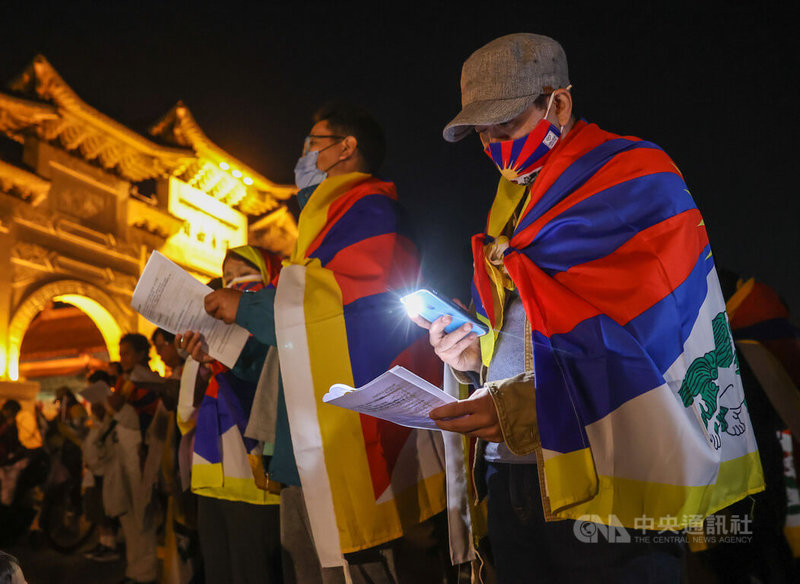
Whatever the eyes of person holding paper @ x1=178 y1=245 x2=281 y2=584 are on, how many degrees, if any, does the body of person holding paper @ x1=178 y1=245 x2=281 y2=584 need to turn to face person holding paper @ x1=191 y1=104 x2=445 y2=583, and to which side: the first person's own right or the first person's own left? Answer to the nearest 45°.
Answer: approximately 90° to the first person's own left

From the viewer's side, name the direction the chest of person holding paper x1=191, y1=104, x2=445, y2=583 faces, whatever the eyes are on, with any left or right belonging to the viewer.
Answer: facing to the left of the viewer

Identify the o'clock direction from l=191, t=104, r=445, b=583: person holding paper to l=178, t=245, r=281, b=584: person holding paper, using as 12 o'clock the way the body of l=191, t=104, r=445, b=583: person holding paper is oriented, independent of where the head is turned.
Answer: l=178, t=245, r=281, b=584: person holding paper is roughly at 2 o'clock from l=191, t=104, r=445, b=583: person holding paper.

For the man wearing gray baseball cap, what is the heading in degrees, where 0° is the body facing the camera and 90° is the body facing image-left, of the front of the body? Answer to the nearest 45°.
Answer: approximately 45°

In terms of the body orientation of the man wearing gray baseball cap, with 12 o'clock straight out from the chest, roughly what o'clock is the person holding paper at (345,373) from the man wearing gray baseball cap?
The person holding paper is roughly at 3 o'clock from the man wearing gray baseball cap.
